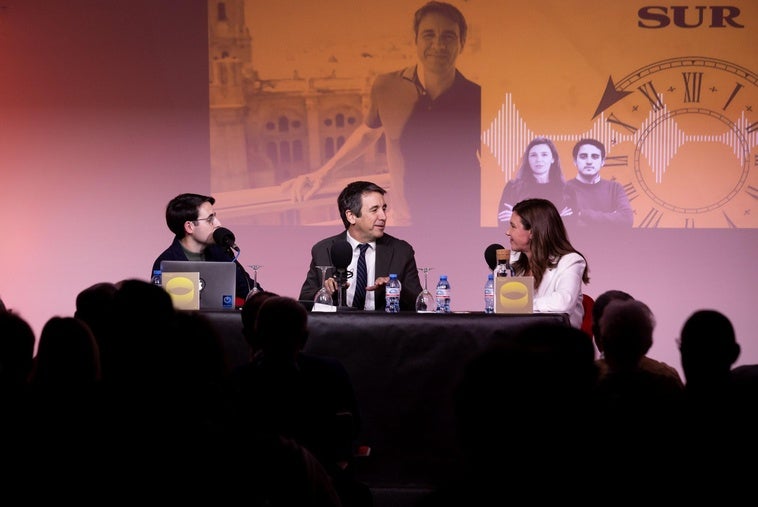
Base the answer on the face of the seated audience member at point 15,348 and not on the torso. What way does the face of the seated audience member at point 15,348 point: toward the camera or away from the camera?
away from the camera

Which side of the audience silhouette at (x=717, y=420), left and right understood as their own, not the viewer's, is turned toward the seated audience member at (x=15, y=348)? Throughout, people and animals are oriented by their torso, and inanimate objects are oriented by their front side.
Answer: left

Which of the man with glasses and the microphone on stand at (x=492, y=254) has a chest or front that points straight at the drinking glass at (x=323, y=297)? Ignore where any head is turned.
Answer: the man with glasses

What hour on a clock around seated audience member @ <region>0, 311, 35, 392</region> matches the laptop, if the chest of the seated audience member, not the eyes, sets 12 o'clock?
The laptop is roughly at 1 o'clock from the seated audience member.

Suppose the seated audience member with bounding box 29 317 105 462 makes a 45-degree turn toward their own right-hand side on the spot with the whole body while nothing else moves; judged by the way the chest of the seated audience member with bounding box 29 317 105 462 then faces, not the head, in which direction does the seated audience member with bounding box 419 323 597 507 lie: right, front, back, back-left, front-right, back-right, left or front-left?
right

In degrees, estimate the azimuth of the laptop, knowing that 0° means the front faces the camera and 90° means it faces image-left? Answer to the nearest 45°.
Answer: approximately 180°

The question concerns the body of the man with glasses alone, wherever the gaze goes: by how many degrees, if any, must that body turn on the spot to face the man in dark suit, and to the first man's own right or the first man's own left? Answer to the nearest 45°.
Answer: approximately 45° to the first man's own left

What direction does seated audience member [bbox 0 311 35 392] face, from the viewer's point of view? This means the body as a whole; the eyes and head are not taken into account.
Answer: away from the camera

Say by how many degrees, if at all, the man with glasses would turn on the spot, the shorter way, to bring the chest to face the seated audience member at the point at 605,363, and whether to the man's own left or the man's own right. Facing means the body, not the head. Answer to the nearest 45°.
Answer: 0° — they already face them

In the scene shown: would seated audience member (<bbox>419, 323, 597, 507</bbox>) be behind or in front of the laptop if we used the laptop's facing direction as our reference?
behind

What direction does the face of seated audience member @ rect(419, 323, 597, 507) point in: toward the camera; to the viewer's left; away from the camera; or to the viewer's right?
away from the camera

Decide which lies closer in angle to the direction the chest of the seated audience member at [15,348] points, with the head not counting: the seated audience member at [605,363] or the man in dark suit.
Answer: the man in dark suit

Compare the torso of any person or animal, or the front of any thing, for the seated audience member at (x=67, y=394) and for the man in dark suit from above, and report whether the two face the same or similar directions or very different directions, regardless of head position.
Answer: very different directions

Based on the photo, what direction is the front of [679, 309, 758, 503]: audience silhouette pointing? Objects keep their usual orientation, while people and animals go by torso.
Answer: away from the camera

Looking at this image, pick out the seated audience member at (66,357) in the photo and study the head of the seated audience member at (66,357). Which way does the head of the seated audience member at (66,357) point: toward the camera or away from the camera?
away from the camera

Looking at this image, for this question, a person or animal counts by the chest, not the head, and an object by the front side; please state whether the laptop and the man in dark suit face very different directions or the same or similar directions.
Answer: very different directions

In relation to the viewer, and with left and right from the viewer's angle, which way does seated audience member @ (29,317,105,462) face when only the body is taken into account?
facing away from the viewer
